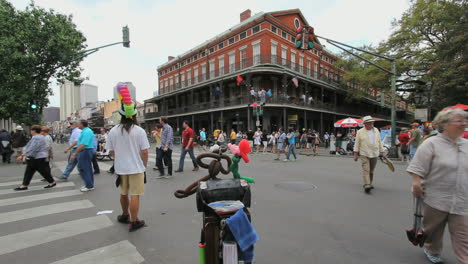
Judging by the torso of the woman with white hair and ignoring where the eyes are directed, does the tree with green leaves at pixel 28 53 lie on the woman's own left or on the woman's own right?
on the woman's own right

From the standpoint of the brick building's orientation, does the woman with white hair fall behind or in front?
in front

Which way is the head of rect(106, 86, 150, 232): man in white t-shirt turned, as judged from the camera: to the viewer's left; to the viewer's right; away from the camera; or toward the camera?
away from the camera

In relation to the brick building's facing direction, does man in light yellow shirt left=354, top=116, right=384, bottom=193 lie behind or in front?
in front
